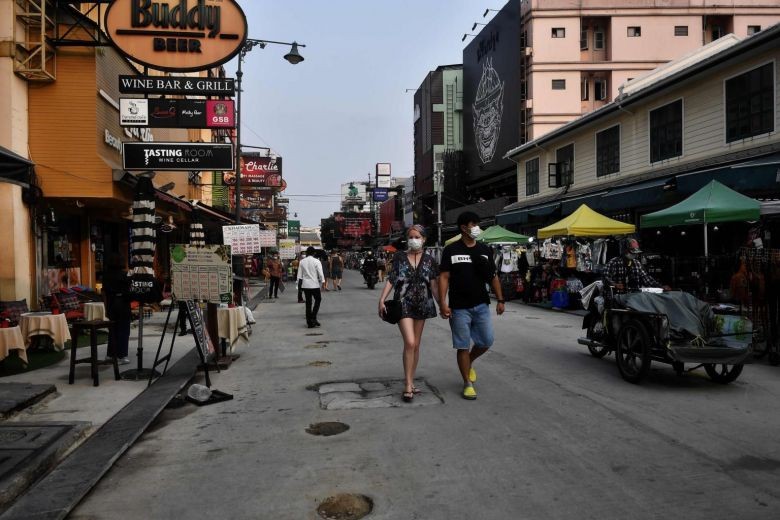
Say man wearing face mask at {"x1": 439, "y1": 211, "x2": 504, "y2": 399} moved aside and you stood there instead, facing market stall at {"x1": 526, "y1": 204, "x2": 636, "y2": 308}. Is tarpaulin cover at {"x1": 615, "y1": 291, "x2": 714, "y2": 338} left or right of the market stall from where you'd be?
right

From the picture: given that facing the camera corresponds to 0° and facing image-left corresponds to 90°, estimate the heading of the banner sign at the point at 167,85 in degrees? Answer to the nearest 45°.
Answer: approximately 0°

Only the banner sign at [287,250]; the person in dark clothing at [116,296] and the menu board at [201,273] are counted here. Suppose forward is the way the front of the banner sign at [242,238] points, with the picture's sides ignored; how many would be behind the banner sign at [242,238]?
1

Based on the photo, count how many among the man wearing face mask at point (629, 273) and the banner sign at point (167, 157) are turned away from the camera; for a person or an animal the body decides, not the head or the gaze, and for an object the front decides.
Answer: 0

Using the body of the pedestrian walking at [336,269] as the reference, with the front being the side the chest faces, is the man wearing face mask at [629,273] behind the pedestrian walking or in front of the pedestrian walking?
behind

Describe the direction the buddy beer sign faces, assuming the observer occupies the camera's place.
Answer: facing the viewer

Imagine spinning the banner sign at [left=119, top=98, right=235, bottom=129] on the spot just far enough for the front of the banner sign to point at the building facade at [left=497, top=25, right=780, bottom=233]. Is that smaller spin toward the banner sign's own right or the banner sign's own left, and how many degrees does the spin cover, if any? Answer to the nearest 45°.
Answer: approximately 90° to the banner sign's own left

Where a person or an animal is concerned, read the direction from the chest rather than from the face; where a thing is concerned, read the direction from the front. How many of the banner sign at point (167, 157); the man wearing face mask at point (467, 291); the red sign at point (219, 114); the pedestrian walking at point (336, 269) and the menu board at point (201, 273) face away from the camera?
1

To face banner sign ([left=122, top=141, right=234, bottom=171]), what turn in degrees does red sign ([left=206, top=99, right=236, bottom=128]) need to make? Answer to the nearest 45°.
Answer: approximately 45° to its right

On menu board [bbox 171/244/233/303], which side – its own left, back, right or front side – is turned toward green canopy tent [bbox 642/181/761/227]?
left

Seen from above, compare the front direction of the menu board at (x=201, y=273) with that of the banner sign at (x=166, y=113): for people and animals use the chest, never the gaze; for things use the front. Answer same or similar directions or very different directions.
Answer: same or similar directions

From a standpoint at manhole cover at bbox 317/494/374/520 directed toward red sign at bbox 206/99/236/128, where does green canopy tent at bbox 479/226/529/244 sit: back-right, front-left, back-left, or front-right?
front-right

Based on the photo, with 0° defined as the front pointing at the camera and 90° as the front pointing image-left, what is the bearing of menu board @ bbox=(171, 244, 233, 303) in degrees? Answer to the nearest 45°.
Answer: approximately 0°

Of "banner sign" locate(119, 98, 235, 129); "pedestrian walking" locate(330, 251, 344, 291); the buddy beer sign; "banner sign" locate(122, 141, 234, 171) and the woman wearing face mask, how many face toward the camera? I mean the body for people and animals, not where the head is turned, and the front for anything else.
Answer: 4

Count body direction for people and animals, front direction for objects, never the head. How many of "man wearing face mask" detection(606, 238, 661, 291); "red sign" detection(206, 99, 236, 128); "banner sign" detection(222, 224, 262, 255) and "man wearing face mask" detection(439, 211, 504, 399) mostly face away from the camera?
0

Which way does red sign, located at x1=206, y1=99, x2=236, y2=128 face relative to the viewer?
toward the camera
